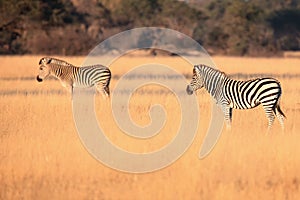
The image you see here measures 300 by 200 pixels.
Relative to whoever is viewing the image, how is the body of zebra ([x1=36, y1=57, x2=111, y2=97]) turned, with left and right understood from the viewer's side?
facing to the left of the viewer

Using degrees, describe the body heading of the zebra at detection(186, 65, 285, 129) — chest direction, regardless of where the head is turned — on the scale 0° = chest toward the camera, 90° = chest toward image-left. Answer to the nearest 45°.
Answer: approximately 90°

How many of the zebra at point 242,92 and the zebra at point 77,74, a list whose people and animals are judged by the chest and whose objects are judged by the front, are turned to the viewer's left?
2
